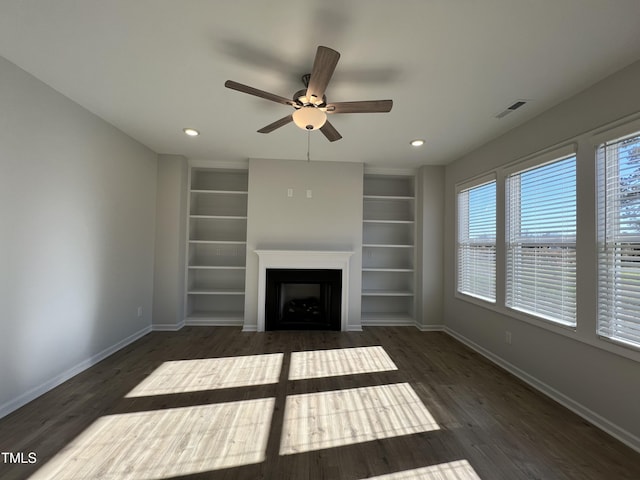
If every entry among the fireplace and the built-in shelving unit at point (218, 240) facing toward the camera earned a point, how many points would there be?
2

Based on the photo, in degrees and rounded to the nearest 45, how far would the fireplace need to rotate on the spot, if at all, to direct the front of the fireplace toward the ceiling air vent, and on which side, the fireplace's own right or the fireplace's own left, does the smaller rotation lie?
approximately 45° to the fireplace's own left

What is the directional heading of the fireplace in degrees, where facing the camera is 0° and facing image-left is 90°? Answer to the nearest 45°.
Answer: approximately 0°

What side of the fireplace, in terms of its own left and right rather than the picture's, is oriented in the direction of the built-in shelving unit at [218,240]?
right

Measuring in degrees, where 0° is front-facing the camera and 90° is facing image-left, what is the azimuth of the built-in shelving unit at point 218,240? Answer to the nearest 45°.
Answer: approximately 0°

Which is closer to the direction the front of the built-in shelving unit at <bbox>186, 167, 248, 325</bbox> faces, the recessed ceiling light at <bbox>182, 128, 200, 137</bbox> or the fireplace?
the recessed ceiling light

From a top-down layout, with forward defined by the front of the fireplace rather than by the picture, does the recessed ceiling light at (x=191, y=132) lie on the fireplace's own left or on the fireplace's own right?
on the fireplace's own right
